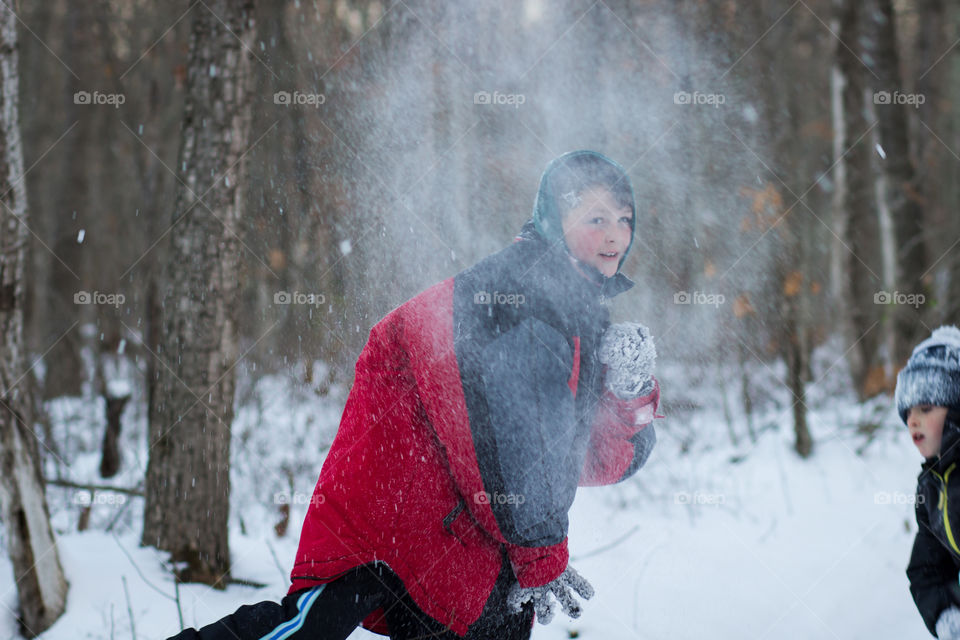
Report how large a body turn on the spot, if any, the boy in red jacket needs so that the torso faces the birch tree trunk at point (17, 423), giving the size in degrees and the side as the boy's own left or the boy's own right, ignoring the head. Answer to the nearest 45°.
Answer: approximately 135° to the boy's own left

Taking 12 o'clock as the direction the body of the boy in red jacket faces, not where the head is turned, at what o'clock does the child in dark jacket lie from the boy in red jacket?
The child in dark jacket is roughly at 12 o'clock from the boy in red jacket.

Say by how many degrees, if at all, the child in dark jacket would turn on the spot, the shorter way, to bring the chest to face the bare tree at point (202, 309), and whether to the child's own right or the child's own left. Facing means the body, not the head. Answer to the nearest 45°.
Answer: approximately 45° to the child's own right

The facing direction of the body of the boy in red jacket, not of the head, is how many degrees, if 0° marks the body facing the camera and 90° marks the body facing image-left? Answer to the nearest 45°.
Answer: approximately 270°

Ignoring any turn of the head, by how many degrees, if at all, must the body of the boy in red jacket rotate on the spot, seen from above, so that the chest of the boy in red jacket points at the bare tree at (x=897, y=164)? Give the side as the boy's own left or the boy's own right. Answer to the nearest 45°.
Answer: approximately 45° to the boy's own left

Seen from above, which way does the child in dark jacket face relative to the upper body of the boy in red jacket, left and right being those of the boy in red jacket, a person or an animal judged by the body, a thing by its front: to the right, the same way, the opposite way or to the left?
the opposite way

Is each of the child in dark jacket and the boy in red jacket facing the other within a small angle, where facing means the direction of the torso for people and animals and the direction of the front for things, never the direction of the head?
yes

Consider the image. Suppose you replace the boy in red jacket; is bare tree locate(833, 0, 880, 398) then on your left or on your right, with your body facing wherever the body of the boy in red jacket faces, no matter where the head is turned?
on your left

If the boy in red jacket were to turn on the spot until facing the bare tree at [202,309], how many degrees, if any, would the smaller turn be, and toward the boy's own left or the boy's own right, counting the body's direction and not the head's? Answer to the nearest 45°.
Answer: approximately 135° to the boy's own left

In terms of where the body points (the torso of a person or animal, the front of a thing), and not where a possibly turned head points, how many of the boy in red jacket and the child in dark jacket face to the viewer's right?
1

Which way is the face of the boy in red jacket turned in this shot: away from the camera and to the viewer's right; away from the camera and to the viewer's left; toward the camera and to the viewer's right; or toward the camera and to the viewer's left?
toward the camera and to the viewer's right

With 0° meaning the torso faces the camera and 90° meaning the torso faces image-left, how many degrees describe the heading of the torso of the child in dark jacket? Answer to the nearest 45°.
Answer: approximately 45°

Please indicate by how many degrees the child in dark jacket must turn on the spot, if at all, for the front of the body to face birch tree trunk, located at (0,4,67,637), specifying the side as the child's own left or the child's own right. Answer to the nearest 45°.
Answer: approximately 45° to the child's own right
